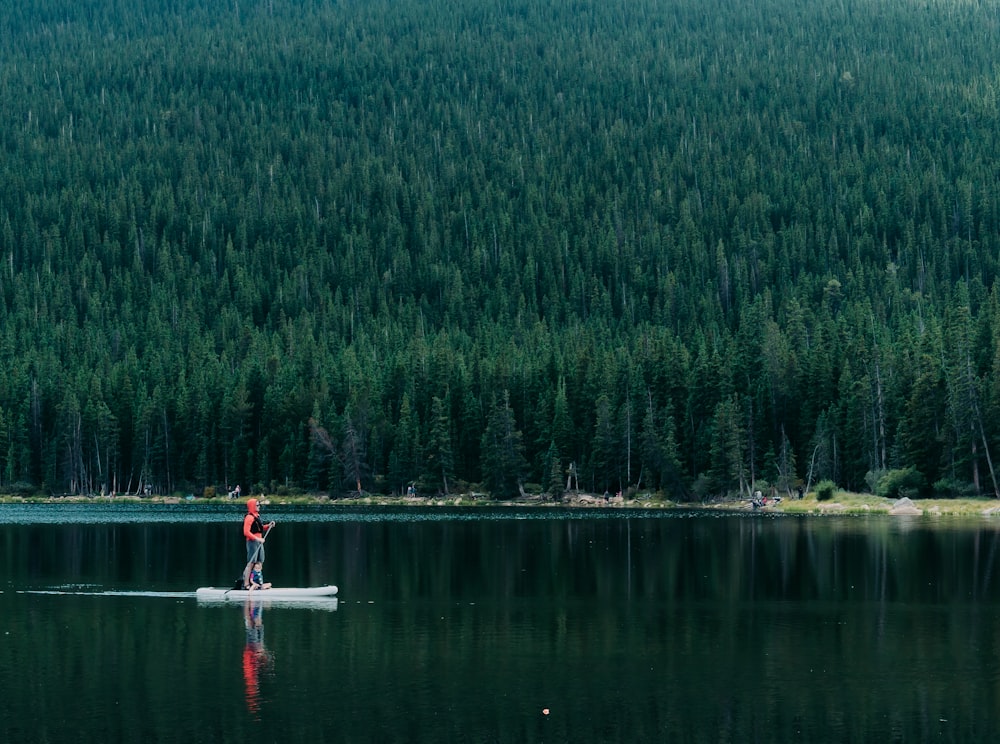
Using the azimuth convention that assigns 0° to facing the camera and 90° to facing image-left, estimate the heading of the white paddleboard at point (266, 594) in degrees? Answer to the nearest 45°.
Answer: approximately 270°
